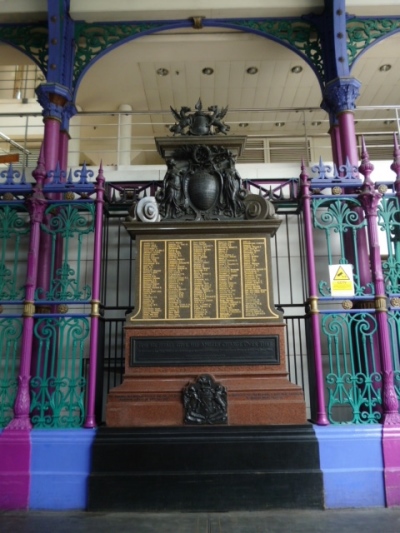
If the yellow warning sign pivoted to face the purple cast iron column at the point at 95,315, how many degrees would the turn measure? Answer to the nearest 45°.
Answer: approximately 90° to its right

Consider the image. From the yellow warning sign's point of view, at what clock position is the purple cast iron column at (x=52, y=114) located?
The purple cast iron column is roughly at 3 o'clock from the yellow warning sign.

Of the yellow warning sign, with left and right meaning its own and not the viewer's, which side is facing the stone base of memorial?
right

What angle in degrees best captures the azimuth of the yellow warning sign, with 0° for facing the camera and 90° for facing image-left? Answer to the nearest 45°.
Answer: approximately 0°
